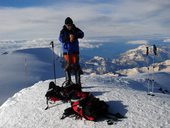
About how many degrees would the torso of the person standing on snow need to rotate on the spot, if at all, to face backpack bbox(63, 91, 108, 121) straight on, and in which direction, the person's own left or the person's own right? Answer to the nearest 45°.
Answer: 0° — they already face it

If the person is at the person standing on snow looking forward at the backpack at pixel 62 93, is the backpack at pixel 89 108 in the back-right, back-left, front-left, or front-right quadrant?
front-left
